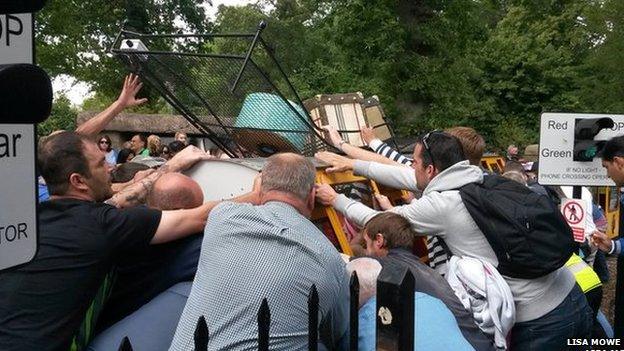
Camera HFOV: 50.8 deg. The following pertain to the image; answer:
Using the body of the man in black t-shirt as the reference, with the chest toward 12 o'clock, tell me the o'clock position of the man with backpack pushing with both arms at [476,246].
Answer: The man with backpack pushing with both arms is roughly at 1 o'clock from the man in black t-shirt.

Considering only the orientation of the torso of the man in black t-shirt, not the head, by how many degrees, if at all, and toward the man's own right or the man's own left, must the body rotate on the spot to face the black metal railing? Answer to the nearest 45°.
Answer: approximately 90° to the man's own right

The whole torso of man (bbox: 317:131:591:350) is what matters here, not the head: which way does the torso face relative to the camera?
to the viewer's left

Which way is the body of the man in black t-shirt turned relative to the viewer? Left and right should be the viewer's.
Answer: facing away from the viewer and to the right of the viewer

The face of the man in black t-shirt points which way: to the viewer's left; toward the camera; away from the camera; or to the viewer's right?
to the viewer's right

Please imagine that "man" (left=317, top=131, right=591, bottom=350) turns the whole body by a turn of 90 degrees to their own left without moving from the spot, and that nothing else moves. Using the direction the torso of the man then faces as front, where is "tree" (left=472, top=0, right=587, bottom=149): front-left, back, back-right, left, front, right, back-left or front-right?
back

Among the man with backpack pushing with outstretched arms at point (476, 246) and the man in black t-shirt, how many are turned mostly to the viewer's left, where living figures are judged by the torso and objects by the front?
1

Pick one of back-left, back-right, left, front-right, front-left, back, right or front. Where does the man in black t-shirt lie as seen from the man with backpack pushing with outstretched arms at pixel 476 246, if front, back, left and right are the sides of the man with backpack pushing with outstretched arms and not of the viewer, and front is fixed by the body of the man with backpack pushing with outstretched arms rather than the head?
front-left
